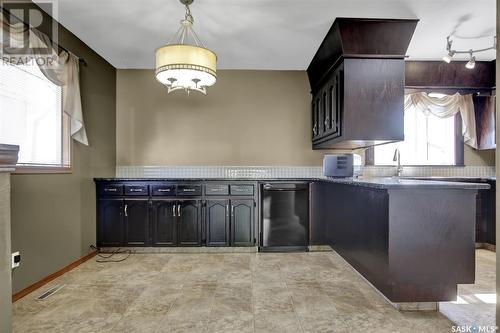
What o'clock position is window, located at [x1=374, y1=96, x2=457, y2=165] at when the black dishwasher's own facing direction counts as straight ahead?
The window is roughly at 8 o'clock from the black dishwasher.

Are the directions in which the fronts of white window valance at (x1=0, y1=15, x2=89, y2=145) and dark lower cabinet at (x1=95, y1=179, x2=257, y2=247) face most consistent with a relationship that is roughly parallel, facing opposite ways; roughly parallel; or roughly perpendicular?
roughly perpendicular

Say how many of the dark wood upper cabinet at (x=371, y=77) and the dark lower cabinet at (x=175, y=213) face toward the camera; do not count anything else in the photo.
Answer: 1

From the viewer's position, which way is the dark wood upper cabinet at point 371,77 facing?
facing to the left of the viewer

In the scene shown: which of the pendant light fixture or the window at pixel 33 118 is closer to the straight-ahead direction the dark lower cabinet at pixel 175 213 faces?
the pendant light fixture

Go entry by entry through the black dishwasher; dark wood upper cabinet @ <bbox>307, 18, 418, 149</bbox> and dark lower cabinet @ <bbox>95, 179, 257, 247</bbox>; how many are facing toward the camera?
2

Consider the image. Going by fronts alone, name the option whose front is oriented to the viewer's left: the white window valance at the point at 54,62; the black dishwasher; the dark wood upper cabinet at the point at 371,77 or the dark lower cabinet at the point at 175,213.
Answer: the dark wood upper cabinet

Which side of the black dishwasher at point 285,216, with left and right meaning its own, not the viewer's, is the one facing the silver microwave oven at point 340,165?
left

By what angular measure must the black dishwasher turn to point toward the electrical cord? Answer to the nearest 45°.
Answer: approximately 90° to its right

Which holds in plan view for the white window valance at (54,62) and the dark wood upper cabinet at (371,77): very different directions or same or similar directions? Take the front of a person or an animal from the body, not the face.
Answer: very different directions
